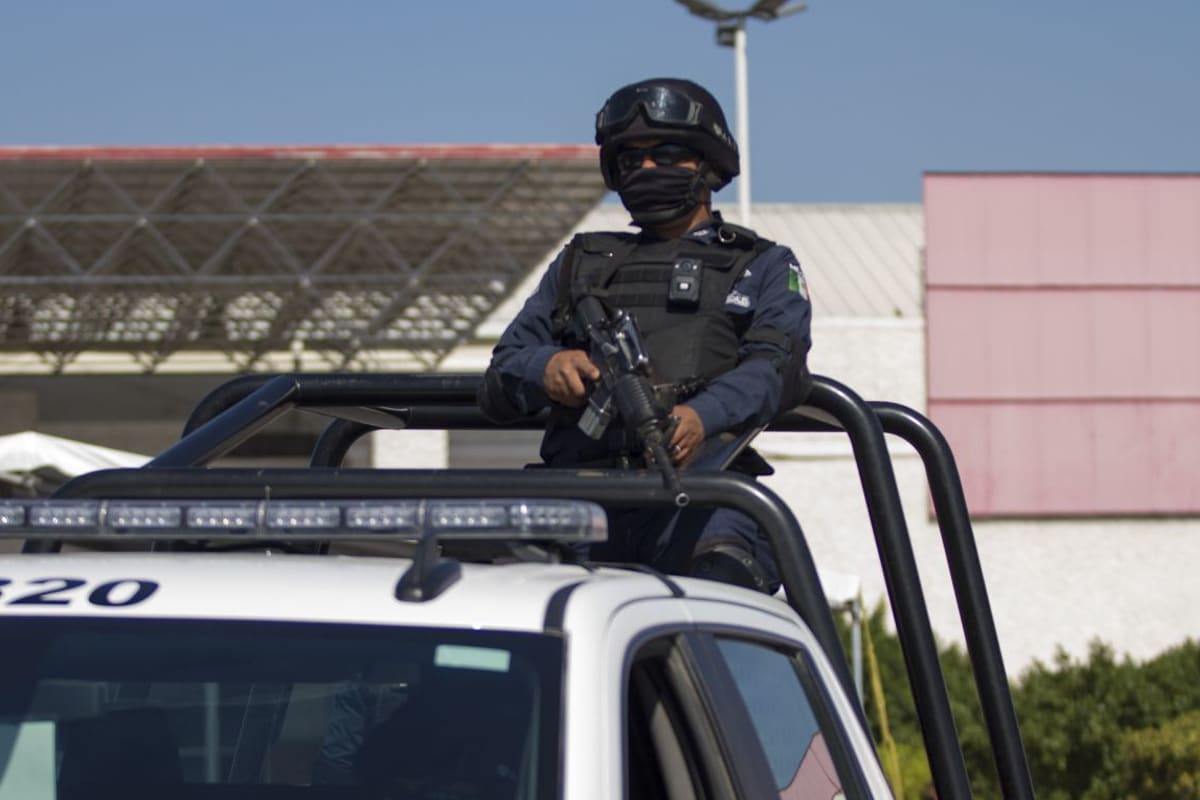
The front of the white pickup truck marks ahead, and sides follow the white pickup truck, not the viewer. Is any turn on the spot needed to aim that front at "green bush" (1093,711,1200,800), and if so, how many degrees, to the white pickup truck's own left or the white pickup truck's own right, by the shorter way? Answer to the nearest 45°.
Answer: approximately 180°

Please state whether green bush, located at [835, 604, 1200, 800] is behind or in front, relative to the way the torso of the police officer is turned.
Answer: behind

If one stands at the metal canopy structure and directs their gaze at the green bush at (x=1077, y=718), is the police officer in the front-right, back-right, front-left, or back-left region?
front-right

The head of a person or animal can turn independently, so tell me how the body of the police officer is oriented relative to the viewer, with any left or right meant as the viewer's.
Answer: facing the viewer and to the left of the viewer

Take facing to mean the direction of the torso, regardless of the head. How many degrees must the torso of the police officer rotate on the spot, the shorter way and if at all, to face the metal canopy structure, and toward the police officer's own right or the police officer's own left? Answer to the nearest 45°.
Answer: approximately 135° to the police officer's own right
